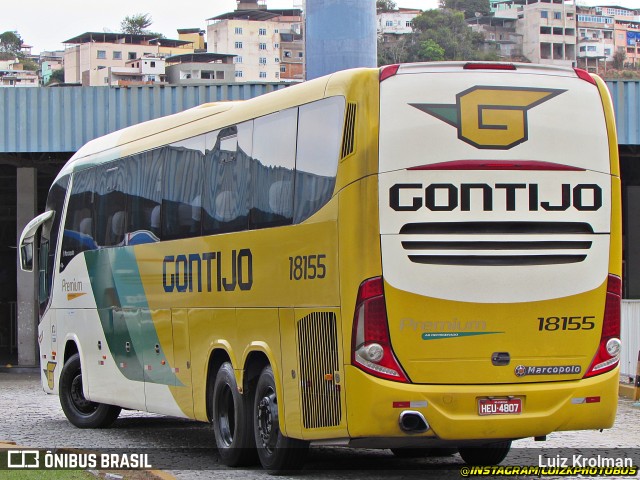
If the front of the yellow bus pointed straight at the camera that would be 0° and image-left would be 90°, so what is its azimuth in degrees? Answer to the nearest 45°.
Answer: approximately 135°
